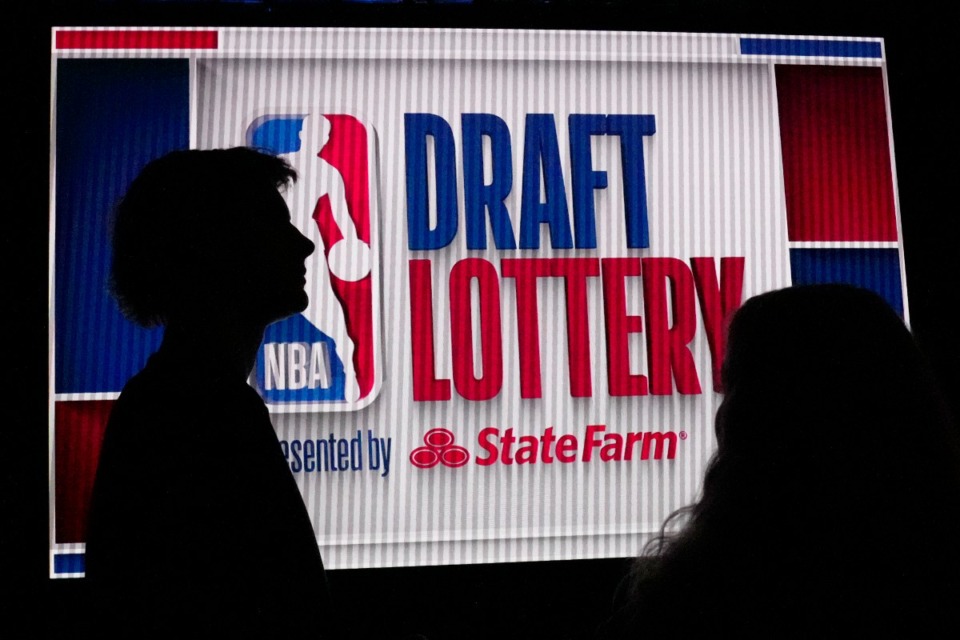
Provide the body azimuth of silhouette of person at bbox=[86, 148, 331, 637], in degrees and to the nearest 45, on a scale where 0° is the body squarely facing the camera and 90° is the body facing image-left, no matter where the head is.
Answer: approximately 270°
